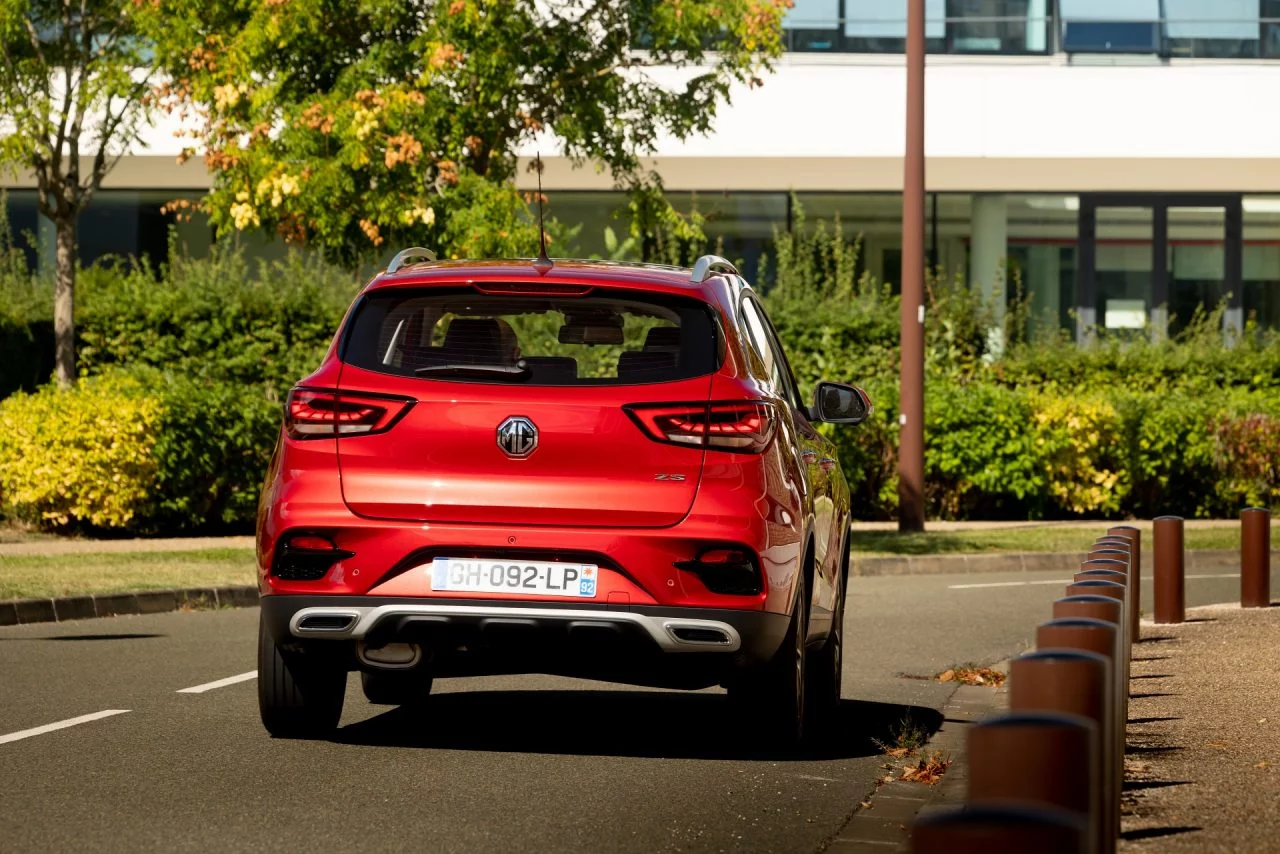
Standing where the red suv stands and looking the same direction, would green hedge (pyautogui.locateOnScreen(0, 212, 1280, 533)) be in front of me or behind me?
in front

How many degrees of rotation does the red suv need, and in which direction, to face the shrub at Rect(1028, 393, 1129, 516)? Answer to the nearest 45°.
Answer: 0° — it already faces it

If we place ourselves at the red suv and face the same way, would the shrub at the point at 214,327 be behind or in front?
in front

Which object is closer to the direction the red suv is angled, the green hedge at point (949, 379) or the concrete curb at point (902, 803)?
the green hedge

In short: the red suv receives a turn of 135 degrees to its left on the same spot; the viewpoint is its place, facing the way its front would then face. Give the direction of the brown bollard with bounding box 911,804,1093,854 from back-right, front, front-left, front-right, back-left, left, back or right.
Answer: front-left

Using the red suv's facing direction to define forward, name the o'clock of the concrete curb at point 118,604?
The concrete curb is roughly at 11 o'clock from the red suv.

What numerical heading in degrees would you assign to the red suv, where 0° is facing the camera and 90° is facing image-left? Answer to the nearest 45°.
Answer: approximately 180°

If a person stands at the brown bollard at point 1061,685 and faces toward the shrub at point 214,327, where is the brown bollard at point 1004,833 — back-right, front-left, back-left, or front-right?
back-left

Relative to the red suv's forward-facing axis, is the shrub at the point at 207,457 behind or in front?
in front

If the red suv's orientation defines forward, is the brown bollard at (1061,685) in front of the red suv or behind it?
behind

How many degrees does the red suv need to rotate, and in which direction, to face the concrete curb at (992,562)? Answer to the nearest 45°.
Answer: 0° — it already faces it

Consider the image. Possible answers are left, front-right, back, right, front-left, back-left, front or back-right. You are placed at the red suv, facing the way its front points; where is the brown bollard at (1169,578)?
front-right
